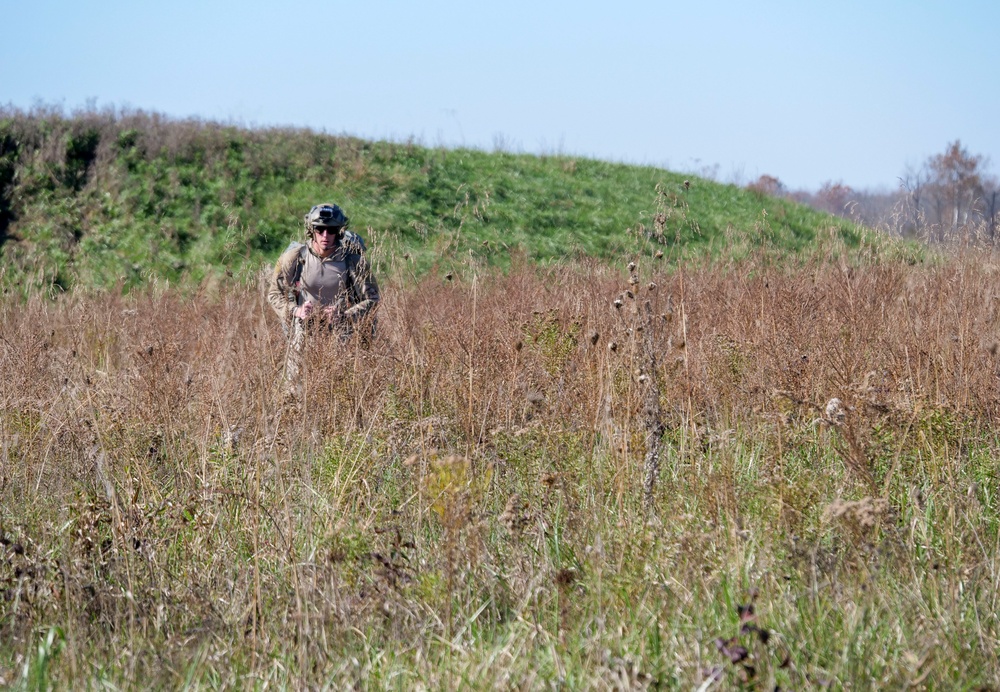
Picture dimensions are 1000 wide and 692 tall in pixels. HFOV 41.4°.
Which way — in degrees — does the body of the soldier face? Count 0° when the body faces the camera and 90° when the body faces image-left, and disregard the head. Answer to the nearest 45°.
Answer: approximately 0°
